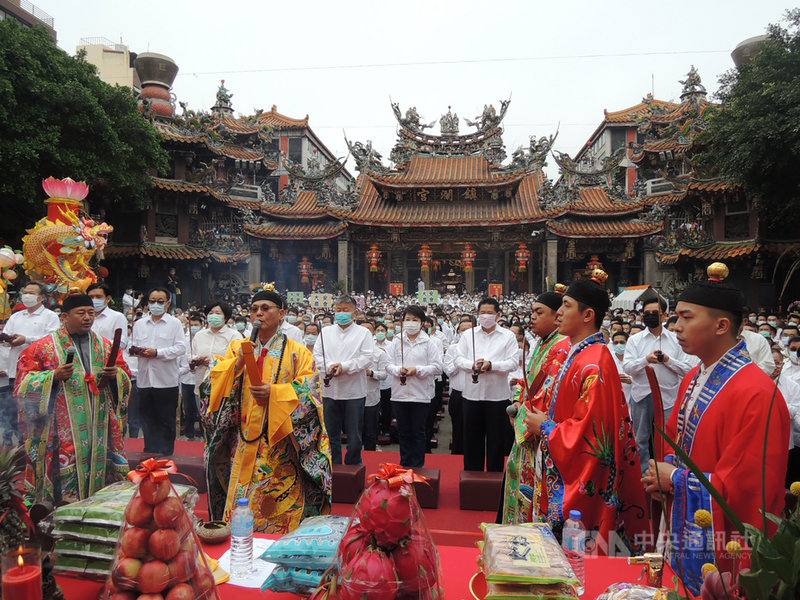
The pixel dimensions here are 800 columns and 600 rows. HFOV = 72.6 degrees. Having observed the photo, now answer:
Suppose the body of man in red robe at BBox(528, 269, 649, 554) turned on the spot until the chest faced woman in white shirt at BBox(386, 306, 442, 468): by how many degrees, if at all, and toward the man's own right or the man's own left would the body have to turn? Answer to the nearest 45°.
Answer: approximately 45° to the man's own right

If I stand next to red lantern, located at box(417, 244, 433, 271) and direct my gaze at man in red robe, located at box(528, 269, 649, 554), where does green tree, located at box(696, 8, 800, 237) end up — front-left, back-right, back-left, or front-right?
front-left

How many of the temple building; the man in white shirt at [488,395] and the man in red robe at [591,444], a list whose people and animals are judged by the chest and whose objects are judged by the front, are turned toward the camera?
2

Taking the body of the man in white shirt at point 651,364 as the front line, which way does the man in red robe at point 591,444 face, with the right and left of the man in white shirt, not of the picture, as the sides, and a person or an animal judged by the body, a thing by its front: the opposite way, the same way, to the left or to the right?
to the right

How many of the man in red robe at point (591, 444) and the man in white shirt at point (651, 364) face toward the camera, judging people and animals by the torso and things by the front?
1

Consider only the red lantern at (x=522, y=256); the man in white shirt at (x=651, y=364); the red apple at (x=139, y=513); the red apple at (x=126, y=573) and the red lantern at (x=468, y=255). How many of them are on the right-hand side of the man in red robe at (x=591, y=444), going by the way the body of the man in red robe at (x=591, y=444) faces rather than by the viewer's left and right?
3

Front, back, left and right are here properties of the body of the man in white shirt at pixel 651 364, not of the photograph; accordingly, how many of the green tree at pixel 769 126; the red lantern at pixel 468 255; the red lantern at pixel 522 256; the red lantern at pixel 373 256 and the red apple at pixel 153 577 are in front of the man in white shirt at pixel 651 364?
1

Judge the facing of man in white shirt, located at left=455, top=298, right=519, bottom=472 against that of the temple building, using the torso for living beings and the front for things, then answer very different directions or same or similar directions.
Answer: same or similar directions

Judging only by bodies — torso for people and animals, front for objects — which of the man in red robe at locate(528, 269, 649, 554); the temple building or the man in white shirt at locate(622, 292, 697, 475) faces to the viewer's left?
the man in red robe

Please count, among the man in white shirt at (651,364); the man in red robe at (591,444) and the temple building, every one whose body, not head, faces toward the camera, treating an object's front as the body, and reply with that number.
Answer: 2

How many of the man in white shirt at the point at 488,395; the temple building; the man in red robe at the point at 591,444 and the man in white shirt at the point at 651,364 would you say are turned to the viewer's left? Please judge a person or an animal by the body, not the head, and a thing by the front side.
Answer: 1

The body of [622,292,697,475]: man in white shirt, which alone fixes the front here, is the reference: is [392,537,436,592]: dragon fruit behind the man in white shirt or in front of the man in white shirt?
in front

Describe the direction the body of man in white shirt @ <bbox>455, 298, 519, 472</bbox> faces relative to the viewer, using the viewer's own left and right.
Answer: facing the viewer

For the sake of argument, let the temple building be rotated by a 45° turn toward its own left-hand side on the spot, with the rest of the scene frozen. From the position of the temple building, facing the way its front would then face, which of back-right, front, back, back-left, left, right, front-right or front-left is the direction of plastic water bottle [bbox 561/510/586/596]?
front-right

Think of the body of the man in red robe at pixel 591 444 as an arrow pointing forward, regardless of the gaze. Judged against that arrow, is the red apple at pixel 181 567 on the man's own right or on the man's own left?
on the man's own left

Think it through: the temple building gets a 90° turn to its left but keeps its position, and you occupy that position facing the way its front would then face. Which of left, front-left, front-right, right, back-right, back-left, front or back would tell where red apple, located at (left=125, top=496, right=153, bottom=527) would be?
right

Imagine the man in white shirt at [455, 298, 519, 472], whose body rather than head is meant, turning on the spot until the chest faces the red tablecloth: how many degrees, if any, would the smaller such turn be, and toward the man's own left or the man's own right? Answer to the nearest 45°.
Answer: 0° — they already face it

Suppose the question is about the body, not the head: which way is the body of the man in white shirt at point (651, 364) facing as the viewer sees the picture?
toward the camera

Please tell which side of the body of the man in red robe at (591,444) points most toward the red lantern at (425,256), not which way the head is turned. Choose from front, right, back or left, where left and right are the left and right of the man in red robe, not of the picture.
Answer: right

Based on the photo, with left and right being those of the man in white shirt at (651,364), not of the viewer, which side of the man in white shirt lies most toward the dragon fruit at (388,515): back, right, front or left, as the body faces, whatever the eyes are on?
front

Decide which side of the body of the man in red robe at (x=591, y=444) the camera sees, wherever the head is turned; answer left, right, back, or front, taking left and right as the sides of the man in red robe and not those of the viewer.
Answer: left
